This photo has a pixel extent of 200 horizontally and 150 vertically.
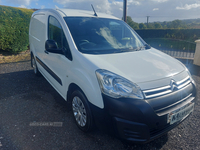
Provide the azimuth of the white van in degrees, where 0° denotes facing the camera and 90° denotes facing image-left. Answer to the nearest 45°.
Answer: approximately 315°

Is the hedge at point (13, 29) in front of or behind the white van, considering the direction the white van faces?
behind

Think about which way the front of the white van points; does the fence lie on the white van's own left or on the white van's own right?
on the white van's own left
